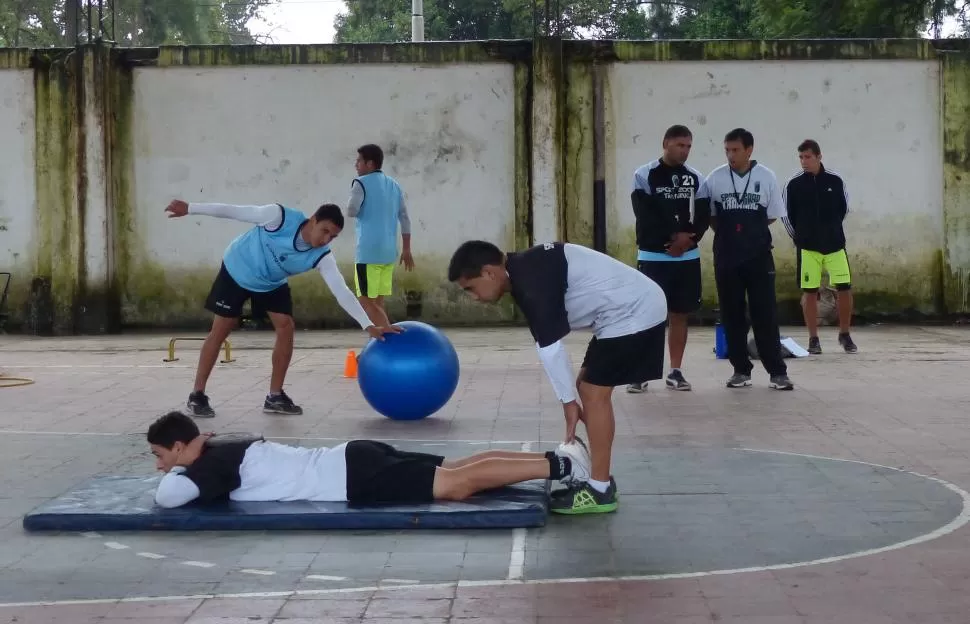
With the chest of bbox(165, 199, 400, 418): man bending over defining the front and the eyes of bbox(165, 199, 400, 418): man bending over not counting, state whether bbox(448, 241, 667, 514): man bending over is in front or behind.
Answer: in front

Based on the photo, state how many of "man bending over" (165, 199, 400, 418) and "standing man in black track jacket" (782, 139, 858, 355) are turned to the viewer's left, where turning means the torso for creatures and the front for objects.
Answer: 0

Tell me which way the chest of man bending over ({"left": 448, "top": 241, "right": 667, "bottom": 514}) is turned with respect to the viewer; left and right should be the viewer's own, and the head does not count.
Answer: facing to the left of the viewer

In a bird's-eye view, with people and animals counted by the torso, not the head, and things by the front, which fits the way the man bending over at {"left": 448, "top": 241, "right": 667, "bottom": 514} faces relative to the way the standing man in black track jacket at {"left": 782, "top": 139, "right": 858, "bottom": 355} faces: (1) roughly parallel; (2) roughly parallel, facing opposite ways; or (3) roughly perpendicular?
roughly perpendicular

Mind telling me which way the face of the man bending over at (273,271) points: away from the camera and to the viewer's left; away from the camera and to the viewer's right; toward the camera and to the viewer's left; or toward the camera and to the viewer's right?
toward the camera and to the viewer's right

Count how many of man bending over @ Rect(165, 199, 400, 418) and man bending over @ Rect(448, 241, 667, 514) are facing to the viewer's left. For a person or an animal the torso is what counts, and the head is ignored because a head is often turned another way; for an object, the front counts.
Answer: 1

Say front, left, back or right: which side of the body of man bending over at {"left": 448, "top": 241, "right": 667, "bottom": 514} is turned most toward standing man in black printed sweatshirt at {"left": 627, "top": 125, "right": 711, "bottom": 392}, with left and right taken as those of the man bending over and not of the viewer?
right

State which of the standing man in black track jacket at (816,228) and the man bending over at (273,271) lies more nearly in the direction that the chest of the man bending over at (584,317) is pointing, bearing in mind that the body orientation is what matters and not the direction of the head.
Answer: the man bending over

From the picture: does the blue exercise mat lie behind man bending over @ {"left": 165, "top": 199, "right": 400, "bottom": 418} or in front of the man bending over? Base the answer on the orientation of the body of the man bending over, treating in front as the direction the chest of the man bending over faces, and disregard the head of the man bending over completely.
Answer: in front

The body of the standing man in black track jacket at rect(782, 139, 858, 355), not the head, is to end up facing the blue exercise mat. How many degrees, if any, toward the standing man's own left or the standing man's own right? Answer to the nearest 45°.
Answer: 0° — they already face it

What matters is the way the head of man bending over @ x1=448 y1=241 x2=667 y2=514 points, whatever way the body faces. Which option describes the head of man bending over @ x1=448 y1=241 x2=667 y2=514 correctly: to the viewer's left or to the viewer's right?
to the viewer's left
